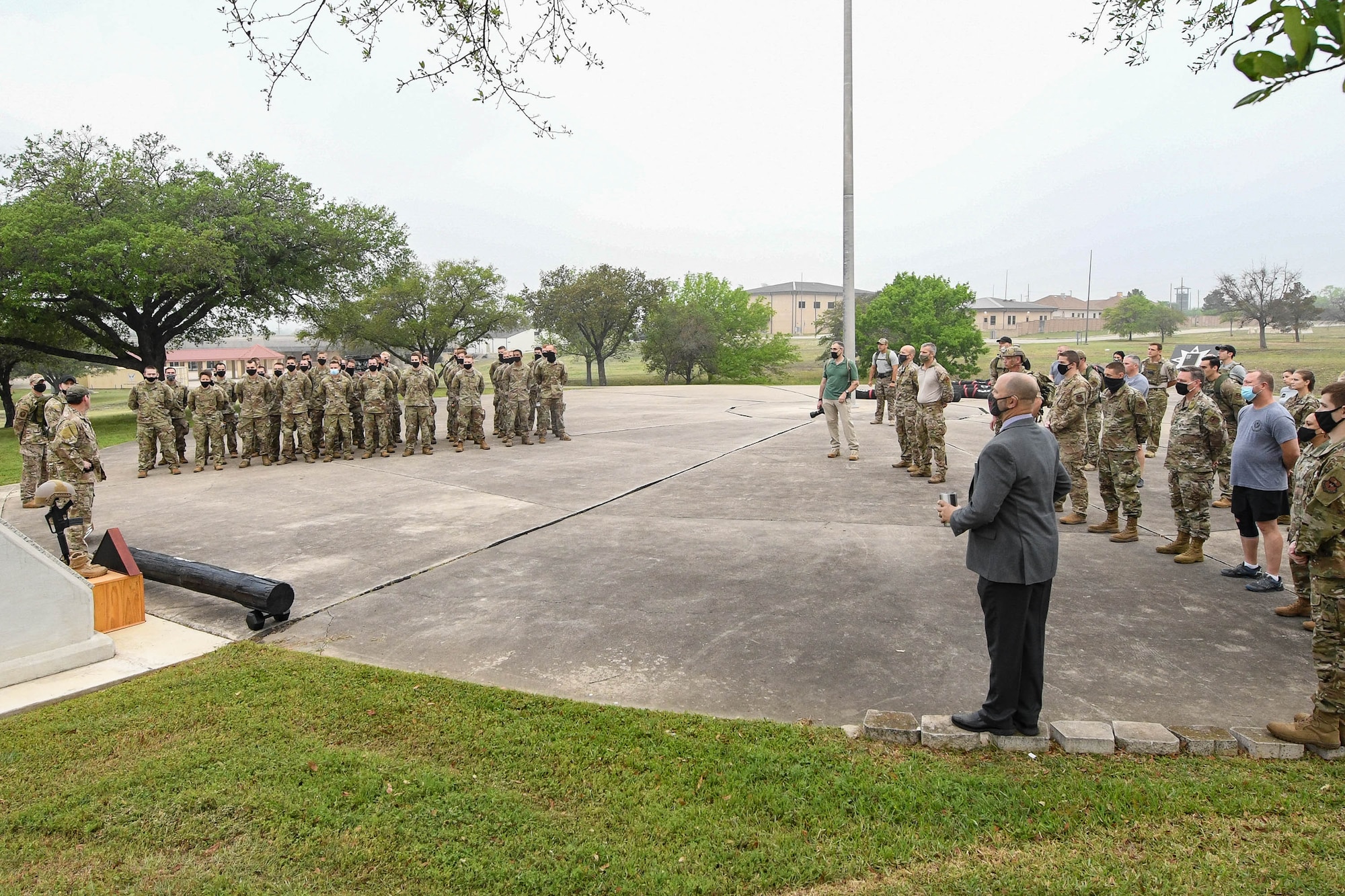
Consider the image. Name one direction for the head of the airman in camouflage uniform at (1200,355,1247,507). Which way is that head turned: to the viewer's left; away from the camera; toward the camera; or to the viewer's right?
to the viewer's left

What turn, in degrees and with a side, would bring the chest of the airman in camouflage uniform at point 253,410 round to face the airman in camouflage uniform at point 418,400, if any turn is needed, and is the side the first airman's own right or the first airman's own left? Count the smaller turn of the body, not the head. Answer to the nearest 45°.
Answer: approximately 90° to the first airman's own left

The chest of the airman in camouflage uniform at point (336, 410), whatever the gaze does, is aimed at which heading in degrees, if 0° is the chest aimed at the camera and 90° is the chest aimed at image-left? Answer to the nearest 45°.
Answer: approximately 0°

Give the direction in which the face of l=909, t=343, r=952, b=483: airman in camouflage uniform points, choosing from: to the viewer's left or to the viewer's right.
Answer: to the viewer's left

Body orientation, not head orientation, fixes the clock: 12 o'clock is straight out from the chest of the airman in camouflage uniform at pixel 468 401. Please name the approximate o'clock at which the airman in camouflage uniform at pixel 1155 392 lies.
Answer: the airman in camouflage uniform at pixel 1155 392 is roughly at 10 o'clock from the airman in camouflage uniform at pixel 468 401.

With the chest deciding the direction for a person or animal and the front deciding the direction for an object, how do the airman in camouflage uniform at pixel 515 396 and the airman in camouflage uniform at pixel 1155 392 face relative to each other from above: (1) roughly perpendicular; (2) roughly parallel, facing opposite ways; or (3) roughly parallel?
roughly perpendicular

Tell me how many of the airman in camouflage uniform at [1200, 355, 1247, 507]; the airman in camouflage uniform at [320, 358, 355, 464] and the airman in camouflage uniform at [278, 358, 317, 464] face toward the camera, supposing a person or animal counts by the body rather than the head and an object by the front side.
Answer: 2

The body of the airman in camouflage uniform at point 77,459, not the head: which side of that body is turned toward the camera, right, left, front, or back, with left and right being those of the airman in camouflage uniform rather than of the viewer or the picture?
right

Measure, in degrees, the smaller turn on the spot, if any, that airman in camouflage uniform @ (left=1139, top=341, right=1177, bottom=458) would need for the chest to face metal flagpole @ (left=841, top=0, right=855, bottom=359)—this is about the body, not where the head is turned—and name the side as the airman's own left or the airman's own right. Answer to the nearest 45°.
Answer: approximately 90° to the airman's own right

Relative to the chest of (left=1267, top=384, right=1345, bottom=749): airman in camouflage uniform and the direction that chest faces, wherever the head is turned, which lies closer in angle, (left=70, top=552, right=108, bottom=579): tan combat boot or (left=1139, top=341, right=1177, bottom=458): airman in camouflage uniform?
the tan combat boot

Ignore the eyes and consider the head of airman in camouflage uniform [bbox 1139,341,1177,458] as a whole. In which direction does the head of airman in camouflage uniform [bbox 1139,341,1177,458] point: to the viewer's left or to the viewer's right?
to the viewer's left
